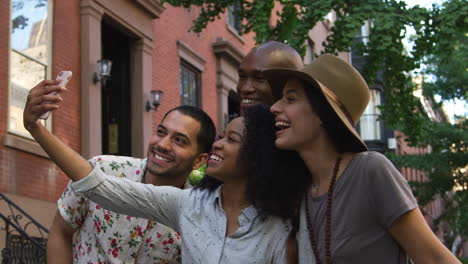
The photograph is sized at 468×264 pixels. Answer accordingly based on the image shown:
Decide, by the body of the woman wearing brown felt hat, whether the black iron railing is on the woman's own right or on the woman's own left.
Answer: on the woman's own right

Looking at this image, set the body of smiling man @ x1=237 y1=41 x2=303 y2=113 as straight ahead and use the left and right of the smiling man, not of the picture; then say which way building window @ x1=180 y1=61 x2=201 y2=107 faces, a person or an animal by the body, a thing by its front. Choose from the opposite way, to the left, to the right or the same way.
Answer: to the left

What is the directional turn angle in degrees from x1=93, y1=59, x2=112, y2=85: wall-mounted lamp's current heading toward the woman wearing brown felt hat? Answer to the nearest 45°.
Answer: approximately 45° to its right

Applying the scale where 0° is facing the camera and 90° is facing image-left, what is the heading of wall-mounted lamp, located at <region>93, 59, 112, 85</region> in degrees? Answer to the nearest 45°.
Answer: approximately 315°

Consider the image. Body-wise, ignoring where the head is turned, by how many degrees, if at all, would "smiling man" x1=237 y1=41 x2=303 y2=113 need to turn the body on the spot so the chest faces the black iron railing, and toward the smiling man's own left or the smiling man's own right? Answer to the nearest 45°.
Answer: approximately 90° to the smiling man's own right

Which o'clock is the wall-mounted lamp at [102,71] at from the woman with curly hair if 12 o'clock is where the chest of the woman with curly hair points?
The wall-mounted lamp is roughly at 4 o'clock from the woman with curly hair.

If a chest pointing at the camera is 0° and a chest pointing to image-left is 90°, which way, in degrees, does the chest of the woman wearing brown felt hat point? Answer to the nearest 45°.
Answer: approximately 45°
